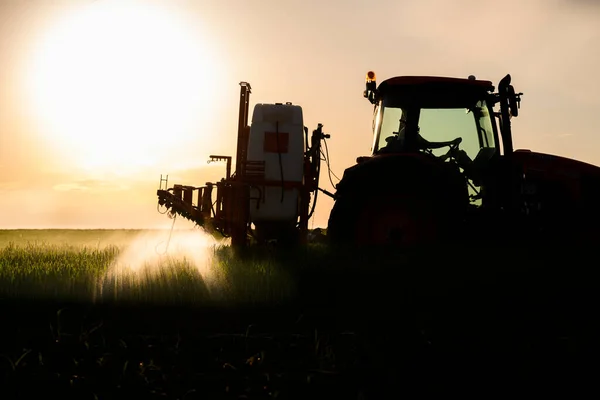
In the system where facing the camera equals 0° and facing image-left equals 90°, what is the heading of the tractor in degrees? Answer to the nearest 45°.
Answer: approximately 270°
